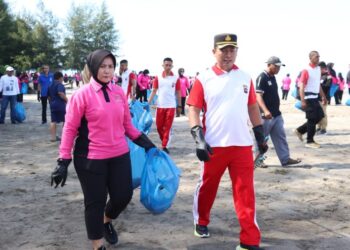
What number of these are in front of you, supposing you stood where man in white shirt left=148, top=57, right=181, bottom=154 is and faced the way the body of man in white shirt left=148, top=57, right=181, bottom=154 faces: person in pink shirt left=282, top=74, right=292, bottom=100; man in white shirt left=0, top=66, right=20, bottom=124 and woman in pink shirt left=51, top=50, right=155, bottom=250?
1

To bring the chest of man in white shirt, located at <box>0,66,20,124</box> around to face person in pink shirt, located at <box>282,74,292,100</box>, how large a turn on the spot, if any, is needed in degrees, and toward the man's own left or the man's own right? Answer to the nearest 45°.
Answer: approximately 135° to the man's own left

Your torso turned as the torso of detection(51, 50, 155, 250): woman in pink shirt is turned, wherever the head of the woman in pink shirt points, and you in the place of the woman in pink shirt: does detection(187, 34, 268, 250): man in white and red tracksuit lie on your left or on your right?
on your left

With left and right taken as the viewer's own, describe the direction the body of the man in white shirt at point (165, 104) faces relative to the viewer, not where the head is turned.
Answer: facing the viewer

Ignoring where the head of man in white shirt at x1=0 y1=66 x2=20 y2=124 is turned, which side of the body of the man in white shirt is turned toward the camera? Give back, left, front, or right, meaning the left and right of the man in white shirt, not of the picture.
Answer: front

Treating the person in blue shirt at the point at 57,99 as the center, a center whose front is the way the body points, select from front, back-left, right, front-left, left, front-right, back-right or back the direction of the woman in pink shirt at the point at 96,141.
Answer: back-right

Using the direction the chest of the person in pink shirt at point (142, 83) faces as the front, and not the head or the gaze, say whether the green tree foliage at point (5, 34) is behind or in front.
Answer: behind

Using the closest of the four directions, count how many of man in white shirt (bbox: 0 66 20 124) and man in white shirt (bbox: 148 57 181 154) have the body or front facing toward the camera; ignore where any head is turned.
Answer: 2

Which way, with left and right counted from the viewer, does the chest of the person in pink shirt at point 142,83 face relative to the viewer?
facing the viewer and to the right of the viewer

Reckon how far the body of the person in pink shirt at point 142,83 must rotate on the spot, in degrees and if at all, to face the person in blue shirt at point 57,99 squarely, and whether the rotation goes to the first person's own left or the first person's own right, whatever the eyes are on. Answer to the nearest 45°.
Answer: approximately 45° to the first person's own right

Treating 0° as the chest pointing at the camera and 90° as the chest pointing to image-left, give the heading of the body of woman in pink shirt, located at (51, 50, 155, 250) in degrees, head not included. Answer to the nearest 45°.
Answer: approximately 315°

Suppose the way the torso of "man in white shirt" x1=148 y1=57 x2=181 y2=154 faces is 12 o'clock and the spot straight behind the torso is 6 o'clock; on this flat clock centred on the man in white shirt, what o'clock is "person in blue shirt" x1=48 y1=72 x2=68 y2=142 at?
The person in blue shirt is roughly at 4 o'clock from the man in white shirt.

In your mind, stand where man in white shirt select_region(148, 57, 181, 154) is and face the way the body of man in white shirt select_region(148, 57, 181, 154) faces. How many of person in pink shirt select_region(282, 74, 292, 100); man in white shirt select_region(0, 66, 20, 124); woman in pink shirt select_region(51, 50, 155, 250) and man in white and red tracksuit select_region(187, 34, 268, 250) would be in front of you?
2
